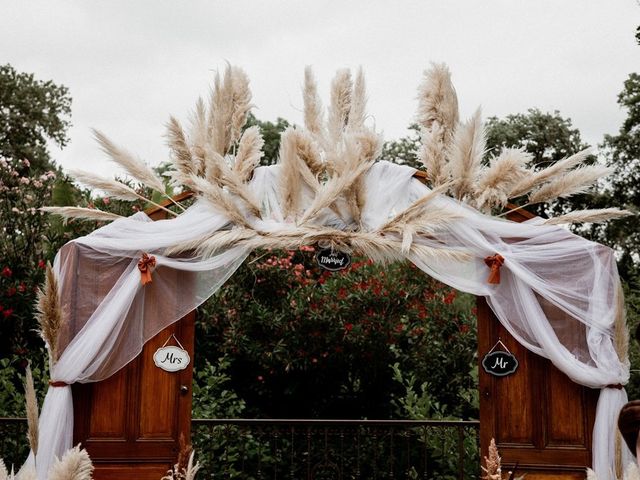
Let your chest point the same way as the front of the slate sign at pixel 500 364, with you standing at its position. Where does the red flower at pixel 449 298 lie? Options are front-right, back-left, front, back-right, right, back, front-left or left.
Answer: back

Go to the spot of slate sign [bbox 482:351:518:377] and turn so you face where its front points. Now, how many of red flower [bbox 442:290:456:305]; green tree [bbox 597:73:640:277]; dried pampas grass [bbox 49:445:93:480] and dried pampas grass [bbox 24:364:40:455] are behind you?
2

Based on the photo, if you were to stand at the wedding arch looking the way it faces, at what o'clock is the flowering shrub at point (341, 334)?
The flowering shrub is roughly at 6 o'clock from the wedding arch.

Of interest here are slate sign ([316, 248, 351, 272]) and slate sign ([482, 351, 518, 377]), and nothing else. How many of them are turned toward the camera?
2

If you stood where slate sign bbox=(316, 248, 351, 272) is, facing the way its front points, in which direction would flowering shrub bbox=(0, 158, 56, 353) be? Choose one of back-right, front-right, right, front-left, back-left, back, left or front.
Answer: back-right

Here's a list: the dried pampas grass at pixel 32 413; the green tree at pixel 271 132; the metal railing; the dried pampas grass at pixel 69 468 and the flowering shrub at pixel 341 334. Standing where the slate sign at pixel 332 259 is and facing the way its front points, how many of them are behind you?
3
